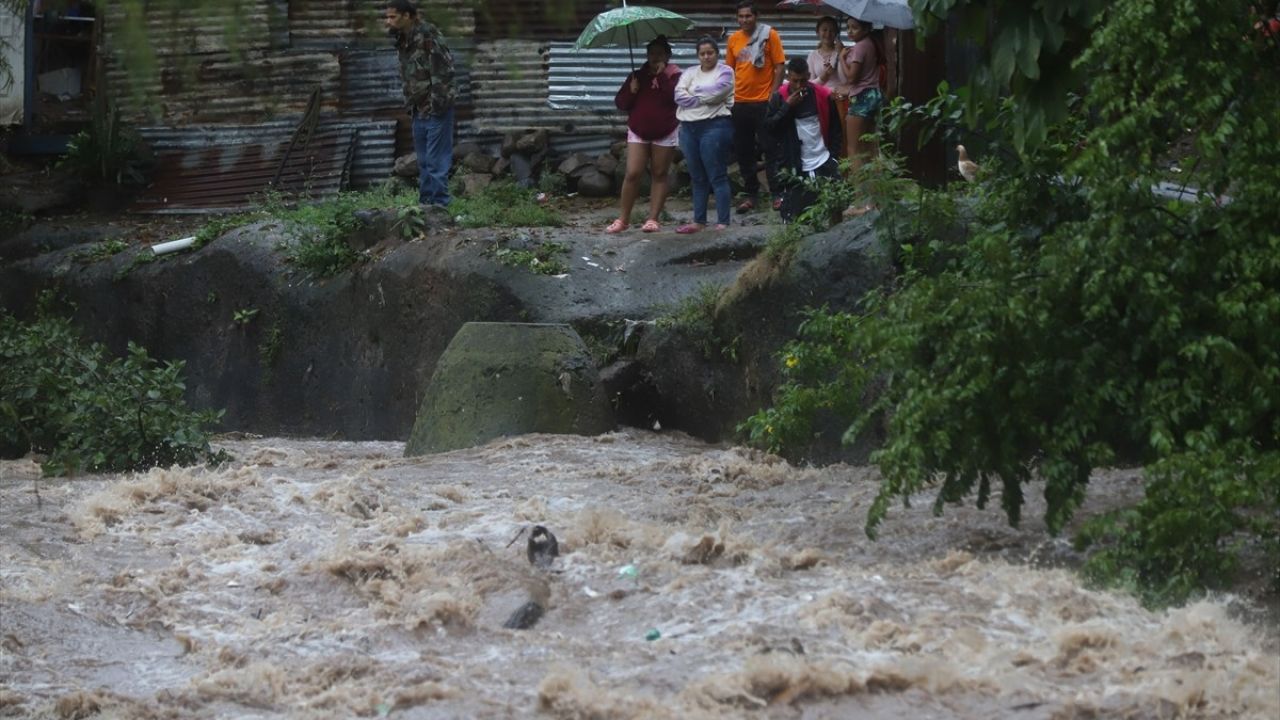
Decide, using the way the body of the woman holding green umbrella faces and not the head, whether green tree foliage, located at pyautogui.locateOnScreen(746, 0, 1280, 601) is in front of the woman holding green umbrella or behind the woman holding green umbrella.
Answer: in front

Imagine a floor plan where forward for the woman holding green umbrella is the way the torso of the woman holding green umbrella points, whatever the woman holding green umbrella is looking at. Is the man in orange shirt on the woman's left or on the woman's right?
on the woman's left

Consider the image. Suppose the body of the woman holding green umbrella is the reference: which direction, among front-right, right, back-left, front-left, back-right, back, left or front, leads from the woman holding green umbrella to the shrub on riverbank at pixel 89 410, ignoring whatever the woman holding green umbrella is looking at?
front-right

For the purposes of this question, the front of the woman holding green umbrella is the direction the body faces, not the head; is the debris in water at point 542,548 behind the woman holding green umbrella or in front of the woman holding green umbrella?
in front

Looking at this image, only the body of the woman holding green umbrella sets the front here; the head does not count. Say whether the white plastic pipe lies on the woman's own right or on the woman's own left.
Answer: on the woman's own right

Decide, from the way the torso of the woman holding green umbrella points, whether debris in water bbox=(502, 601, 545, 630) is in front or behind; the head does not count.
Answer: in front

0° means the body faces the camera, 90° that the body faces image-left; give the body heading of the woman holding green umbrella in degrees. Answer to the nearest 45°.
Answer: approximately 0°

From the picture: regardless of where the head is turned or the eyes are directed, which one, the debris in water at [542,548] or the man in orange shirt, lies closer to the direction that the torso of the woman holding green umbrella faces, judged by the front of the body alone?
the debris in water

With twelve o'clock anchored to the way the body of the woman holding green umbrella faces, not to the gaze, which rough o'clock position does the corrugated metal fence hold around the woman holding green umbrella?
The corrugated metal fence is roughly at 5 o'clock from the woman holding green umbrella.

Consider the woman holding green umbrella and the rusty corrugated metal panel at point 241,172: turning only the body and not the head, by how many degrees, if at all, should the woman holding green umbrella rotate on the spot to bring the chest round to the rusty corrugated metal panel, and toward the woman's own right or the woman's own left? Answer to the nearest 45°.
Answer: approximately 135° to the woman's own right

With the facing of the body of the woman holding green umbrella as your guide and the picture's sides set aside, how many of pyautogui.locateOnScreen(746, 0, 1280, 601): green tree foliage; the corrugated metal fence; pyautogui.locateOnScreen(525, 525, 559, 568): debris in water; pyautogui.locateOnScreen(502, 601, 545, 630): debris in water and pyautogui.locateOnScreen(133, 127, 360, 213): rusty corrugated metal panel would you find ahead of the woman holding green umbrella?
3

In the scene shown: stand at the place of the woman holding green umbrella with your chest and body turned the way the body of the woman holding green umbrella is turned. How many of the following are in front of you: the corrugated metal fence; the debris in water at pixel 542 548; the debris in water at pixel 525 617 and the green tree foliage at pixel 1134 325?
3

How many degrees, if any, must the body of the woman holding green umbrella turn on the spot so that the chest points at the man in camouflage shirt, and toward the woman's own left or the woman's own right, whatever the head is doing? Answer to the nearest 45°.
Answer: approximately 90° to the woman's own right

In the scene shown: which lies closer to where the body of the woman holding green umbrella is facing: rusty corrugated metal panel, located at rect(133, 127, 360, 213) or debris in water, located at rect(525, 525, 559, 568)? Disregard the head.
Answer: the debris in water
